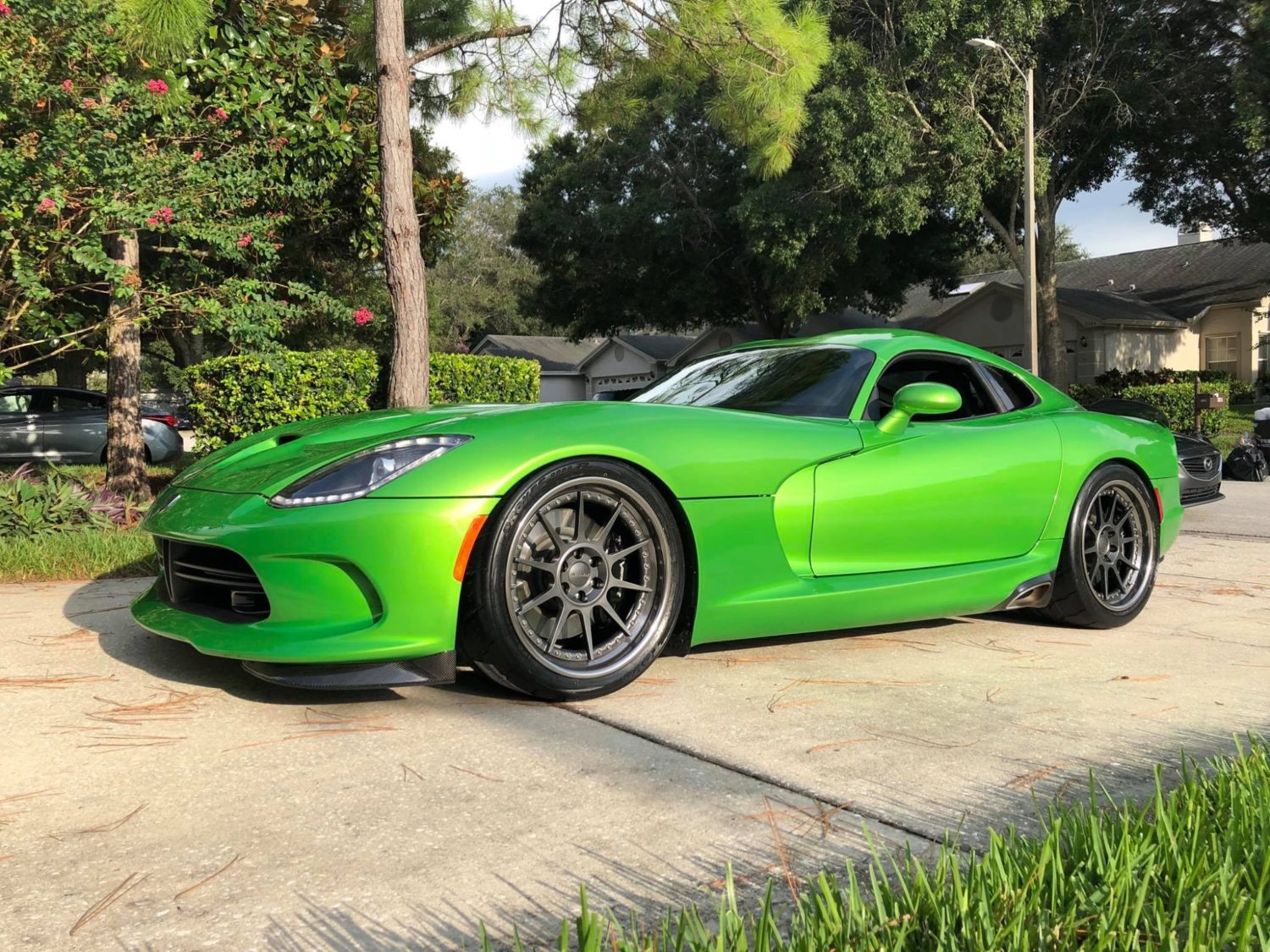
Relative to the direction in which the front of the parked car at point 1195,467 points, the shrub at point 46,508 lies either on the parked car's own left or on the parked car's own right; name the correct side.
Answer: on the parked car's own right

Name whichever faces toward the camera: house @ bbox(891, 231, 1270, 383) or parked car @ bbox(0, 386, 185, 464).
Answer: the house

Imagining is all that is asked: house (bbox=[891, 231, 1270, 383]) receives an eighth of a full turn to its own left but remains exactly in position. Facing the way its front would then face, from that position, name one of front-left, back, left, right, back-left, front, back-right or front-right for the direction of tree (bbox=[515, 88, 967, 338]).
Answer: right

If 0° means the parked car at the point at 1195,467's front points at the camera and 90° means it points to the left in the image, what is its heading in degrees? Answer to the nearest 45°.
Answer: approximately 315°

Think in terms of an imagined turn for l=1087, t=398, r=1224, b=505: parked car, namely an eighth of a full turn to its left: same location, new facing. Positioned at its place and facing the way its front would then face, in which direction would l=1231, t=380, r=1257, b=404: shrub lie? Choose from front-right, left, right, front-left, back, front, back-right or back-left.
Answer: left

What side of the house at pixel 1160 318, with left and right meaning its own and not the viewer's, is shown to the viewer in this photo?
front

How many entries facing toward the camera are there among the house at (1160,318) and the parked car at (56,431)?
1

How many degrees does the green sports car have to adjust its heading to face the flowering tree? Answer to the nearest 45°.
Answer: approximately 90° to its right

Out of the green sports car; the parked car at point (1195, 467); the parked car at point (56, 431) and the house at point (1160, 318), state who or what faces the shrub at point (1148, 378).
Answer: the house

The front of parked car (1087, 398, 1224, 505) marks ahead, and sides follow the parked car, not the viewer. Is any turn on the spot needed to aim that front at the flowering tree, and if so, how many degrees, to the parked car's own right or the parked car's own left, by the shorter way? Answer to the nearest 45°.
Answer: approximately 90° to the parked car's own right

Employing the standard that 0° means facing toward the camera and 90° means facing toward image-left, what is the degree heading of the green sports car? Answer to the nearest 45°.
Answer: approximately 45°
